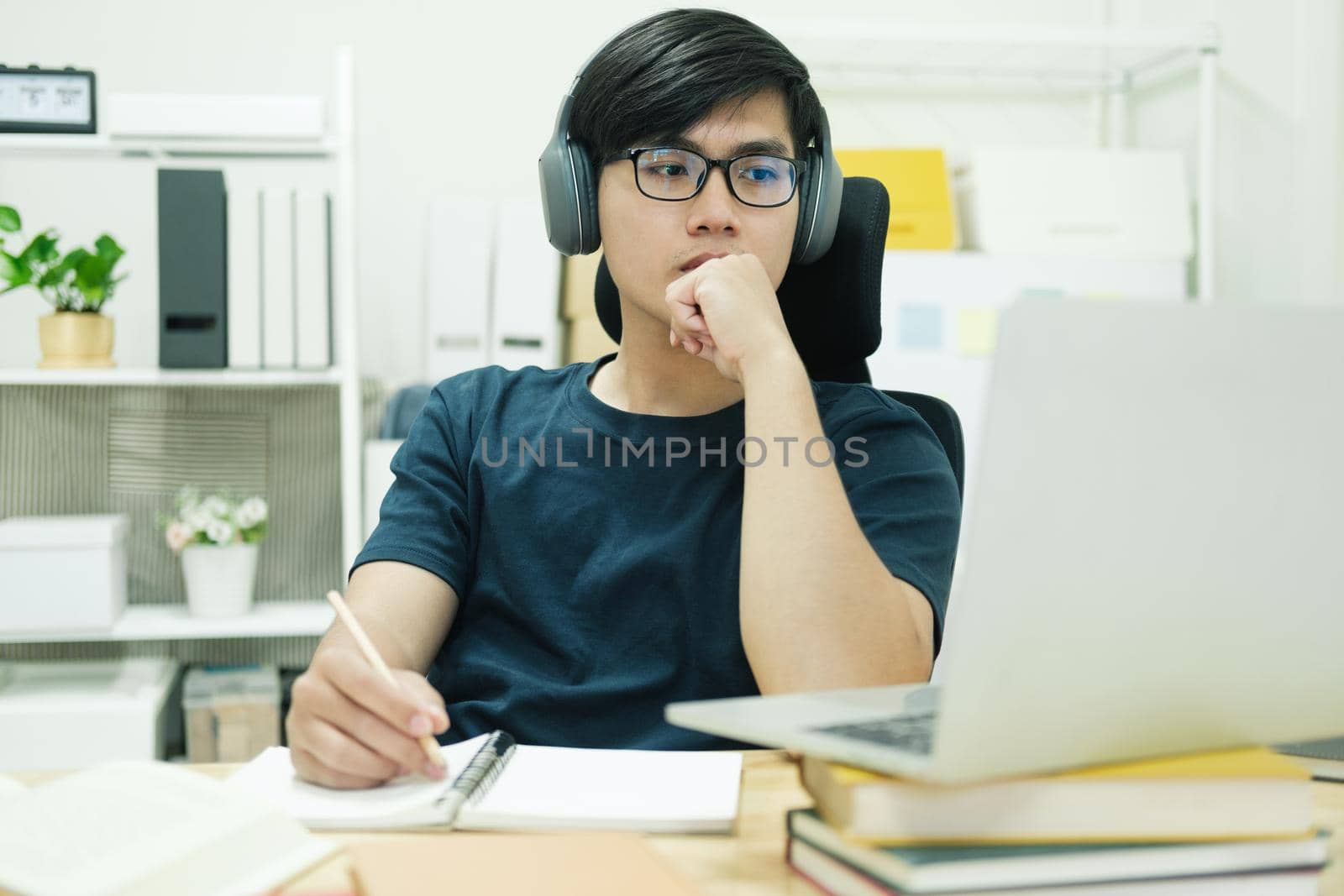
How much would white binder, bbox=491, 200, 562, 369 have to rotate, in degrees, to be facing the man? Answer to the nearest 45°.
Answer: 0° — it already faces them

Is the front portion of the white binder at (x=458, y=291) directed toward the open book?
yes

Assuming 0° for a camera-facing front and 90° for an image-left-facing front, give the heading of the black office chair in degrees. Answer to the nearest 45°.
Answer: approximately 0°

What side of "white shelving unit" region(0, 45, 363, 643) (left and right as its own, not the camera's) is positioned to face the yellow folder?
left

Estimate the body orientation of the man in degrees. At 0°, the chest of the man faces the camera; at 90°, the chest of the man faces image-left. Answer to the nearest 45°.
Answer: approximately 0°

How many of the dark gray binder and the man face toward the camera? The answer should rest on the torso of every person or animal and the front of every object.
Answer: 2
